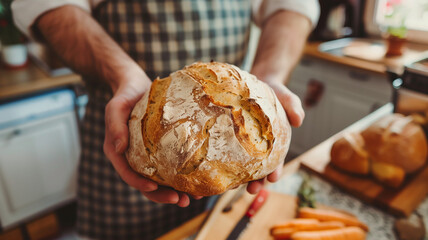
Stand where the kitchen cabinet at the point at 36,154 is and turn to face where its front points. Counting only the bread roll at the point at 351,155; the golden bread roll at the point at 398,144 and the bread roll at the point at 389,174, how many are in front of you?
3

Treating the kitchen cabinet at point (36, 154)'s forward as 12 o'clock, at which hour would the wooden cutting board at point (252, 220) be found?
The wooden cutting board is roughly at 1 o'clock from the kitchen cabinet.

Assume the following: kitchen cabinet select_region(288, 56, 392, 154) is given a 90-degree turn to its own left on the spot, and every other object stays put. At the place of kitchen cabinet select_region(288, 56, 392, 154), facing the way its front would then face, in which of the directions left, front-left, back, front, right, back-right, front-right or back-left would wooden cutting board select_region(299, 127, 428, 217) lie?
front-right

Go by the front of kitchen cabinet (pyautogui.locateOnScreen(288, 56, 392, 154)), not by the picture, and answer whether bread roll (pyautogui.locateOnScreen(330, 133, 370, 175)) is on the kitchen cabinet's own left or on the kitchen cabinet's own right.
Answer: on the kitchen cabinet's own left

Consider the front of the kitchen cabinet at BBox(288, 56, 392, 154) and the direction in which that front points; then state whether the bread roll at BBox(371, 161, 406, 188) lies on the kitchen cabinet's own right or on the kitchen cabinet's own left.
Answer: on the kitchen cabinet's own left

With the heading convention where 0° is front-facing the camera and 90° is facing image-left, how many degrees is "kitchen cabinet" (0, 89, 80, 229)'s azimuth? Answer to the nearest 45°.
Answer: approximately 315°

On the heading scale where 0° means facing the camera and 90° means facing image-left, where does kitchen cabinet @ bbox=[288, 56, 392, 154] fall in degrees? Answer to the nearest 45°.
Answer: approximately 45°

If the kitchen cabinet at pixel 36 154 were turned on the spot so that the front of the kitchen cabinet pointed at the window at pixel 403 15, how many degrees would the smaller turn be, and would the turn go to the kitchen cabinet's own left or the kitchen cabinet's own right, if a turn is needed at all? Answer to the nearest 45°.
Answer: approximately 45° to the kitchen cabinet's own left
